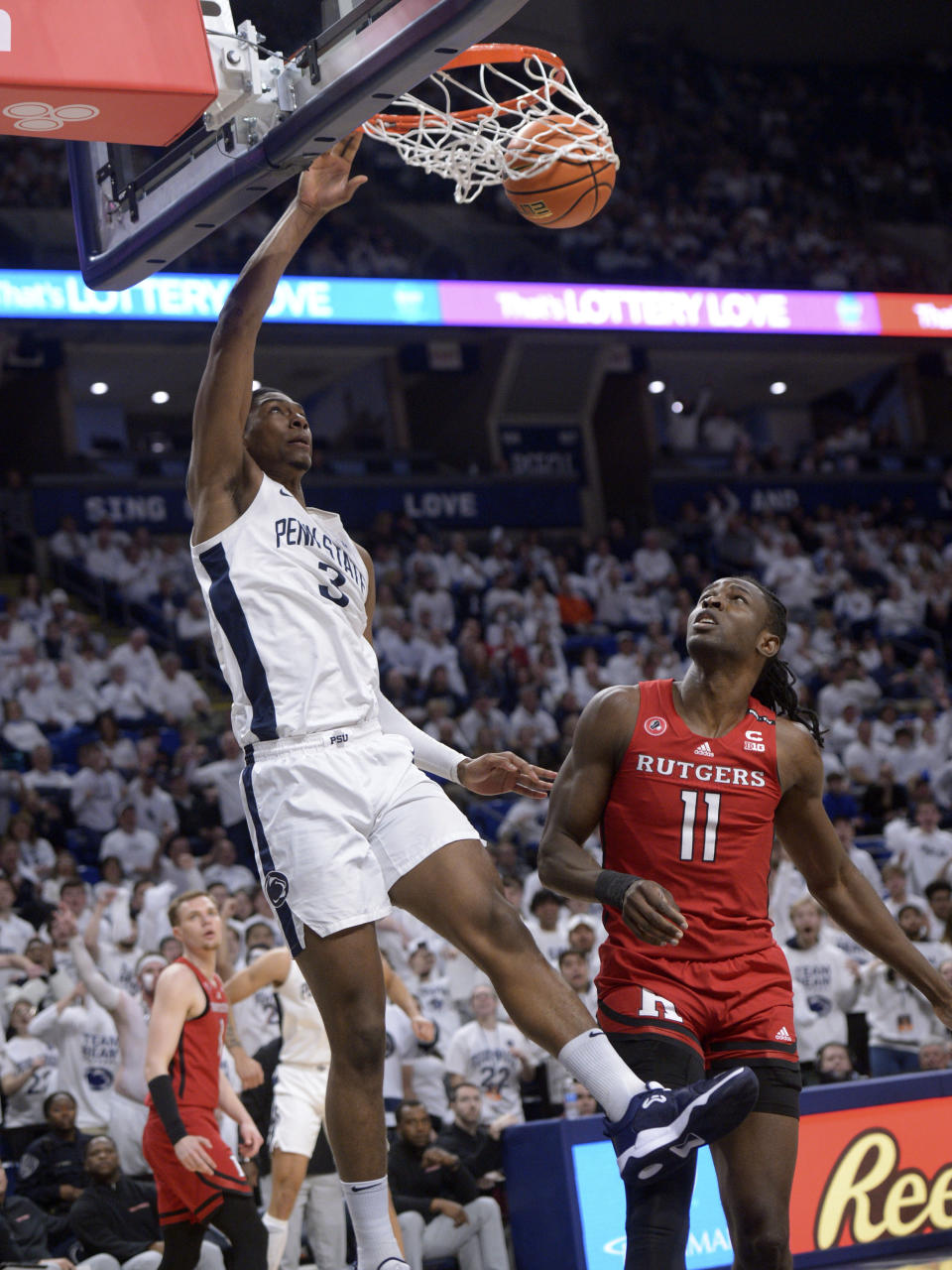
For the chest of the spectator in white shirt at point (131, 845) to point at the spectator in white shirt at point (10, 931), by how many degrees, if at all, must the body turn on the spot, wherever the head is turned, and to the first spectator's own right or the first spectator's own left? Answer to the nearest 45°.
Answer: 0° — they already face them

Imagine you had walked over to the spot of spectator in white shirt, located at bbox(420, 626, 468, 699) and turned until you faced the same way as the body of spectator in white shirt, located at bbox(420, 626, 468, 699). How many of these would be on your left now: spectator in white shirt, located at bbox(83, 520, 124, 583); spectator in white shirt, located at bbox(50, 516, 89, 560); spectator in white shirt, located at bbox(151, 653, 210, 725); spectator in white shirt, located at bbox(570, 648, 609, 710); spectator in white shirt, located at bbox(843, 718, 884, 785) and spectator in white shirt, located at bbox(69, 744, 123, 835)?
2

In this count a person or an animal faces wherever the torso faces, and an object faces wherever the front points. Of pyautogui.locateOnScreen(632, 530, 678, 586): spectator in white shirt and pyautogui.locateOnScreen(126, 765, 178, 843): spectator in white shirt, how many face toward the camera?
2

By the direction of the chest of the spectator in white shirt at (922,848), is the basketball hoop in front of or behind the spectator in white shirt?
in front

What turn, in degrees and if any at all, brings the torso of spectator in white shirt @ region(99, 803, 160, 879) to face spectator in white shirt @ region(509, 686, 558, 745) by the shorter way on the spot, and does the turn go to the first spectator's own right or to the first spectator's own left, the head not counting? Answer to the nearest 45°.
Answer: approximately 135° to the first spectator's own left

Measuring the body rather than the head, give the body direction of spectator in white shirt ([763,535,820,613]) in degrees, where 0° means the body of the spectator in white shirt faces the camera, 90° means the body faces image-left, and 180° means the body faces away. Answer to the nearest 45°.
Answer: approximately 0°

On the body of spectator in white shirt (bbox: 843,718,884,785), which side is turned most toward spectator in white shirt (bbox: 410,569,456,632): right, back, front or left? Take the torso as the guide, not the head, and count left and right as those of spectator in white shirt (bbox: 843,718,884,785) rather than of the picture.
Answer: right

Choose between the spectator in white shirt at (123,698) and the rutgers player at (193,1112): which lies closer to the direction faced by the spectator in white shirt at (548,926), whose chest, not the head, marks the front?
the rutgers player

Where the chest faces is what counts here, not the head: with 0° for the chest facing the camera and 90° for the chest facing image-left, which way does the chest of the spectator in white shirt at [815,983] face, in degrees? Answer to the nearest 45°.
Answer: approximately 0°

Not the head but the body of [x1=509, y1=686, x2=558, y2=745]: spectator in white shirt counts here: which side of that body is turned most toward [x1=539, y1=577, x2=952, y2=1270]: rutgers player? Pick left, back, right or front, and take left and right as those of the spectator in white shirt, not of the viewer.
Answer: front
